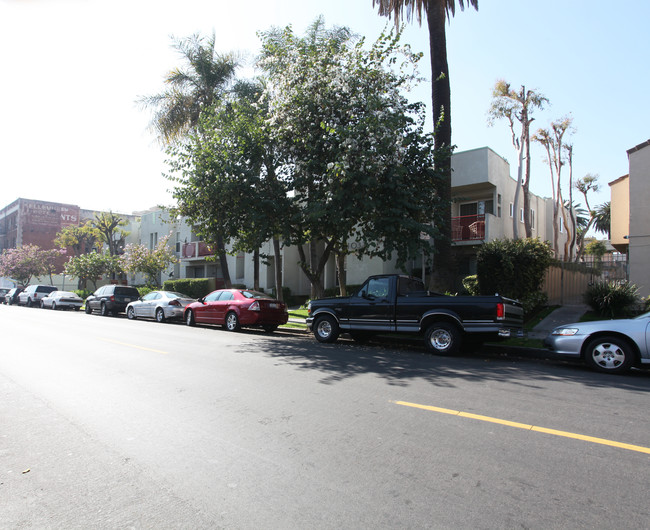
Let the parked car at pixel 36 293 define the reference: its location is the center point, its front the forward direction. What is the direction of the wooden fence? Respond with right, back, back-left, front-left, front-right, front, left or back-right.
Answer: back

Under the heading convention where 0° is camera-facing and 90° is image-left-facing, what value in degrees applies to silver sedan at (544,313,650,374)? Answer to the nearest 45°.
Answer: approximately 90°

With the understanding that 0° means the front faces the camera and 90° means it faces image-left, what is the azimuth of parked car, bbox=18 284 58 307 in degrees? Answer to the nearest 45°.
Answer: approximately 135°

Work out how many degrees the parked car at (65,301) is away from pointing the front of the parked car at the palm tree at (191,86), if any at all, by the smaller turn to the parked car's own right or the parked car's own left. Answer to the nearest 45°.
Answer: approximately 180°

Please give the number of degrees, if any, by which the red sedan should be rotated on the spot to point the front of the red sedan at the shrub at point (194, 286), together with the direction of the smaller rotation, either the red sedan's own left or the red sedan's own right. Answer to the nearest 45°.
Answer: approximately 45° to the red sedan's own right

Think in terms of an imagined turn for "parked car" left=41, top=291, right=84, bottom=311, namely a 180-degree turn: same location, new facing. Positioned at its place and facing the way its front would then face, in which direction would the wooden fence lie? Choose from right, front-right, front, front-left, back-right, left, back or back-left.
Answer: front

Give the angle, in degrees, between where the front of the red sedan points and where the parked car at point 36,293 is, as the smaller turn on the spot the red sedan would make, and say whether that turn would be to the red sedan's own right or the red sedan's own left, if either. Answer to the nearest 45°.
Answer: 0° — it already faces it

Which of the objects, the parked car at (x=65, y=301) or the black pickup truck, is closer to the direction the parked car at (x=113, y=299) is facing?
the parked car

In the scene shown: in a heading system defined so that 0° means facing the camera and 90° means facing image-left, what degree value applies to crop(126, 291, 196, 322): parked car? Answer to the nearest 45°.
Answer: approximately 135°

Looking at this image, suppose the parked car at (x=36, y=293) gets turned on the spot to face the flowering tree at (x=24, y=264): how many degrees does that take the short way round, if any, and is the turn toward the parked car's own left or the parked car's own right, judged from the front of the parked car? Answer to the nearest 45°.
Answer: approximately 45° to the parked car's own right

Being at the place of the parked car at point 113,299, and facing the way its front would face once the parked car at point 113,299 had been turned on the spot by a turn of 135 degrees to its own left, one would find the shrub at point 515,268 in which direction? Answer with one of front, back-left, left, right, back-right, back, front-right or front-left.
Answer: front-left

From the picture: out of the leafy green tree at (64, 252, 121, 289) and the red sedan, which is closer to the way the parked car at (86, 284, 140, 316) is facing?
the leafy green tree

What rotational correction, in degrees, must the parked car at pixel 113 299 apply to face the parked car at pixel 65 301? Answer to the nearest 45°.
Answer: approximately 45° to its right

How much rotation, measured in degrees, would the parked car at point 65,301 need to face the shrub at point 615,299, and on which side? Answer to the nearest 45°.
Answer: approximately 180°

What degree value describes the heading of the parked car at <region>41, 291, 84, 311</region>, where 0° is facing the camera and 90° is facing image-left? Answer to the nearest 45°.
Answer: approximately 135°

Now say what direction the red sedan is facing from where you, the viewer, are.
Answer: facing away from the viewer and to the left of the viewer
